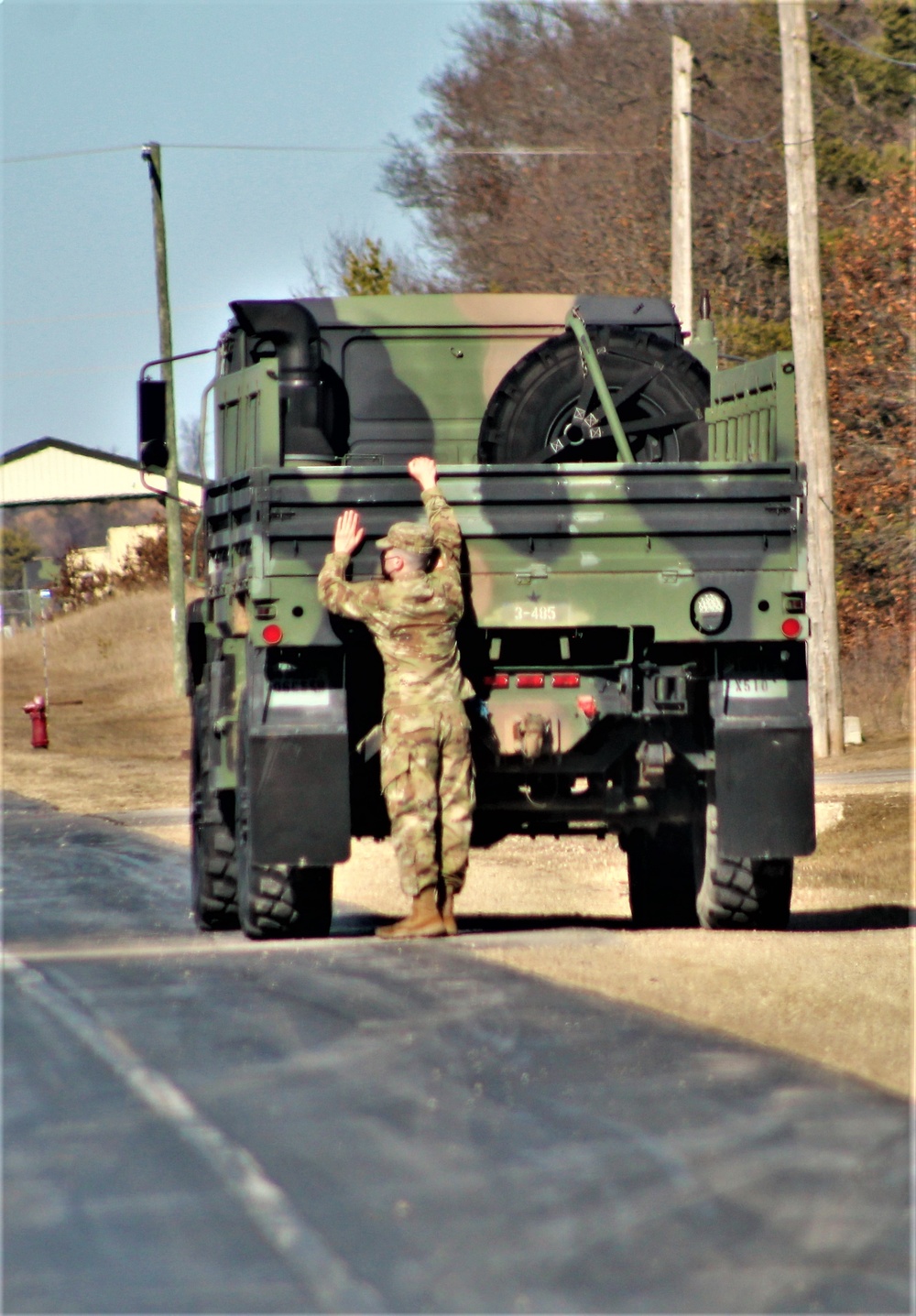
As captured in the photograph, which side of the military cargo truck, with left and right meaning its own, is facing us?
back

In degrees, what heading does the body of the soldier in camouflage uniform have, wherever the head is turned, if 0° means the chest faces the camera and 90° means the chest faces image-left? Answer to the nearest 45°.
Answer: approximately 135°

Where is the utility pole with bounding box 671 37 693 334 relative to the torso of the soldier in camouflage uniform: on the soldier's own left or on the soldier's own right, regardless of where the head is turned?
on the soldier's own right

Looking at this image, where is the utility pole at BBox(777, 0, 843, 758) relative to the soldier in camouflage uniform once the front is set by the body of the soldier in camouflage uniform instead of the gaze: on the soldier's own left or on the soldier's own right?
on the soldier's own right

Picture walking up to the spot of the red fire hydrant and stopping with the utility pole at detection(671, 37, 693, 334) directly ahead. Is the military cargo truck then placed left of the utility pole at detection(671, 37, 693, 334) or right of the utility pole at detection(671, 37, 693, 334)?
right

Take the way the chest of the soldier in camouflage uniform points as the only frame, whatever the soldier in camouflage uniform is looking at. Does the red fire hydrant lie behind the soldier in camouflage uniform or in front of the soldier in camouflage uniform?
in front

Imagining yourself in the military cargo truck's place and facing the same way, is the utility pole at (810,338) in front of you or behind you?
in front

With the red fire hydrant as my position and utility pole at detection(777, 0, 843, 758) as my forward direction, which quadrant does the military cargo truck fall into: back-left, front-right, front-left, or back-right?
front-right

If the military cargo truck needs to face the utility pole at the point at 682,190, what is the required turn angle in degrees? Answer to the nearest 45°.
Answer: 0° — it already faces it
